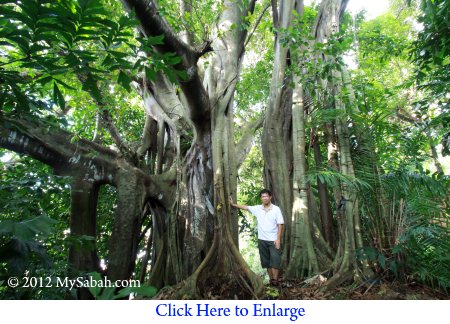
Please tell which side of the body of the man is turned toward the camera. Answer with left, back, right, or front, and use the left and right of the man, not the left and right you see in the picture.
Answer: front
